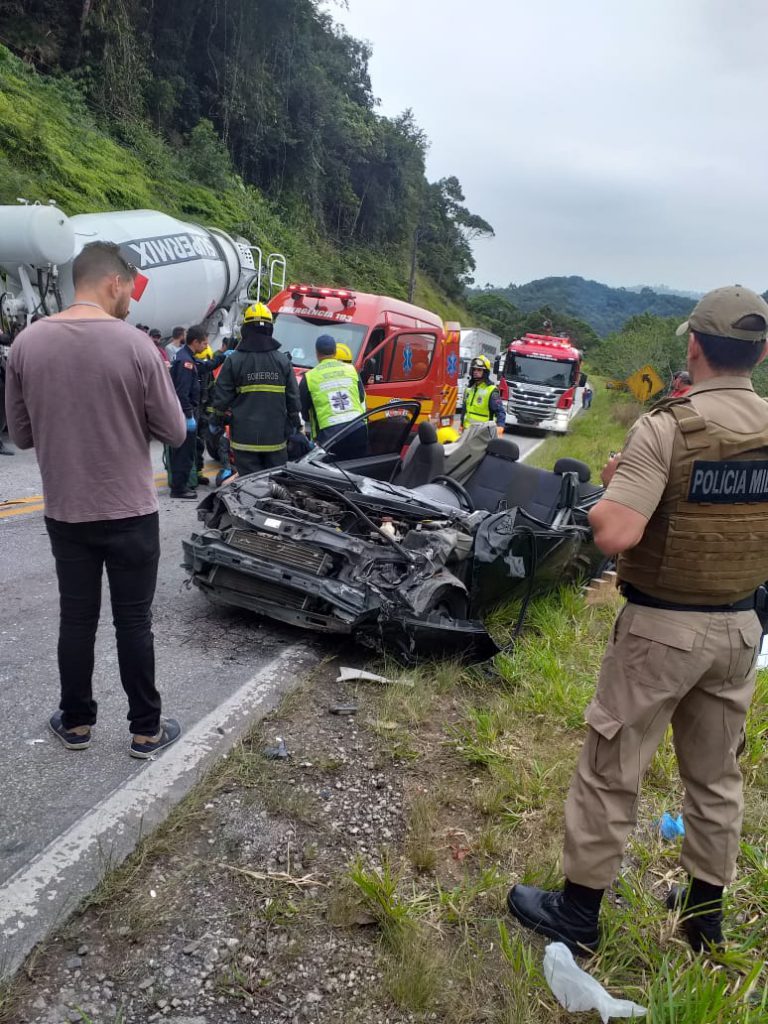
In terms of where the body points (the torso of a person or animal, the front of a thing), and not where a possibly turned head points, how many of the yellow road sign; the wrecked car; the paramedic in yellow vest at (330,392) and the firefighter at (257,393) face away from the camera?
2

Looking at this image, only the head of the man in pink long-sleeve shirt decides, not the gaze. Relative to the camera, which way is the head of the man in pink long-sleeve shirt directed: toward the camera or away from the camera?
away from the camera

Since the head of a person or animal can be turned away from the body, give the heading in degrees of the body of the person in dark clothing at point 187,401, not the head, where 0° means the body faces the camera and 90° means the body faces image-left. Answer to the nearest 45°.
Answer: approximately 270°

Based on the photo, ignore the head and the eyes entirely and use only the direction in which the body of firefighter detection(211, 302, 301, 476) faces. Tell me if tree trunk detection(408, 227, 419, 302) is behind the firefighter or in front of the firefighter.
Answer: in front

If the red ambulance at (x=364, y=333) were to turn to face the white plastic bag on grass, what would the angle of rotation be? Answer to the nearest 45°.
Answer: approximately 45° to its left

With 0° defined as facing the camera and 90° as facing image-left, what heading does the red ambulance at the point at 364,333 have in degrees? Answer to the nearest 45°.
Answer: approximately 45°

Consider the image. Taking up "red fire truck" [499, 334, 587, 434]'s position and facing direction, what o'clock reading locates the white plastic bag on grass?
The white plastic bag on grass is roughly at 12 o'clock from the red fire truck.

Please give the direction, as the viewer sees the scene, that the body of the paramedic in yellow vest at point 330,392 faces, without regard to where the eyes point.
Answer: away from the camera

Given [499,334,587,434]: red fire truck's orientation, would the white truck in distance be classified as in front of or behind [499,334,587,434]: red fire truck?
behind

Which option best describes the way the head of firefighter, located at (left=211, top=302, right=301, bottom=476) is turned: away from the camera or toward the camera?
away from the camera

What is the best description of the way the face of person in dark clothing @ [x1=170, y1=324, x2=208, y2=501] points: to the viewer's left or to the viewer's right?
to the viewer's right
